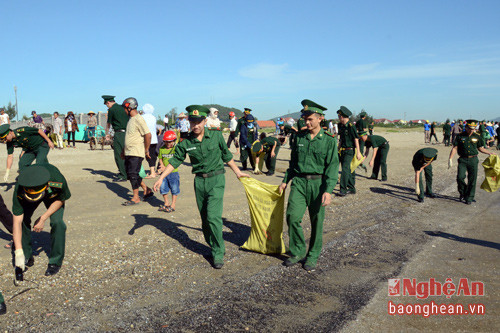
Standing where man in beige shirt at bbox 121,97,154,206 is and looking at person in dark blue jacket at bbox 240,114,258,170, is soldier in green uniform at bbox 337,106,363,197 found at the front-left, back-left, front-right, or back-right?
front-right

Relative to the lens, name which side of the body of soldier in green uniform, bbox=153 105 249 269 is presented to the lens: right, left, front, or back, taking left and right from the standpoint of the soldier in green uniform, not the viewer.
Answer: front

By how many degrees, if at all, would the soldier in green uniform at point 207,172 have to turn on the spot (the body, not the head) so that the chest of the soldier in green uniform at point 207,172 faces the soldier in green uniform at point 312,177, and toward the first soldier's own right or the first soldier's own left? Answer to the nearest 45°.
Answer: approximately 90° to the first soldier's own left

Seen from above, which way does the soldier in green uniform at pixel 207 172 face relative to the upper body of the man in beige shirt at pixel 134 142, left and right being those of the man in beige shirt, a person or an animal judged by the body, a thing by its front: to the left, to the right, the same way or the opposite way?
to the left

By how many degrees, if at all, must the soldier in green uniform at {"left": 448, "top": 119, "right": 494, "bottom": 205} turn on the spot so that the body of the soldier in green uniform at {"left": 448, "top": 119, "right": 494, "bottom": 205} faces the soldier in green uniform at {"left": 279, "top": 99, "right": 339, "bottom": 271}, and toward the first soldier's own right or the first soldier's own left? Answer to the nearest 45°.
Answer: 0° — they already face them

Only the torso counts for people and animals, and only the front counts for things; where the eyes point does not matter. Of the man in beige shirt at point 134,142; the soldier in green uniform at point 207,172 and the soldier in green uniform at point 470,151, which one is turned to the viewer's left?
the man in beige shirt

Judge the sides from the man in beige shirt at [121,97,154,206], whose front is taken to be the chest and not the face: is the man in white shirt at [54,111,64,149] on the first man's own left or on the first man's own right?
on the first man's own right

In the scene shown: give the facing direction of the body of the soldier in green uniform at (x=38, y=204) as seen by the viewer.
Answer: toward the camera

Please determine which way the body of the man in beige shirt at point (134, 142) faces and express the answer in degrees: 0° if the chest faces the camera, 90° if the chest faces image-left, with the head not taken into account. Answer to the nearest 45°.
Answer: approximately 90°

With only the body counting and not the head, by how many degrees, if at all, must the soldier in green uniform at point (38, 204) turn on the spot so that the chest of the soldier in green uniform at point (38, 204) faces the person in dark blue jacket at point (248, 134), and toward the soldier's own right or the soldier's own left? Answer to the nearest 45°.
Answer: approximately 135° to the soldier's own left

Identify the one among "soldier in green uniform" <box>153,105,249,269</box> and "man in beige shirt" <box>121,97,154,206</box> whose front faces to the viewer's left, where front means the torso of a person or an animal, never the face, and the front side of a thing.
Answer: the man in beige shirt

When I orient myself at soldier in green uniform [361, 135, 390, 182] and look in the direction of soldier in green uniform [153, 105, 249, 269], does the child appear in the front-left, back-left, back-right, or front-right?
front-right
